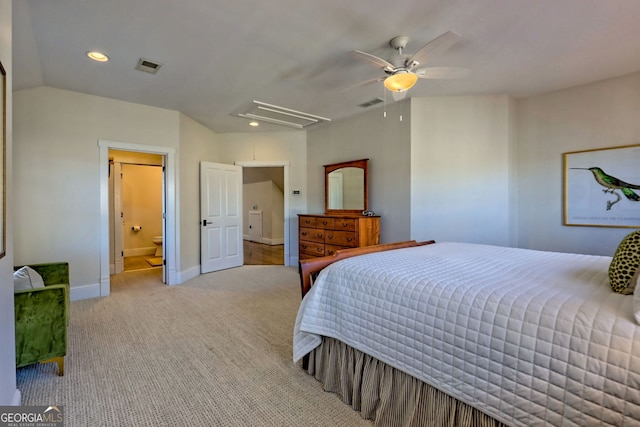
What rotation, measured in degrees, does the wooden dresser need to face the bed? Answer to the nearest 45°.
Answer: approximately 45° to its left

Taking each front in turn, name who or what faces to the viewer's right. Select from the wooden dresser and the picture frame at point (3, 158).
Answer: the picture frame

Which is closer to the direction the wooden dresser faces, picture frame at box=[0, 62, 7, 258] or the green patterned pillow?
the picture frame

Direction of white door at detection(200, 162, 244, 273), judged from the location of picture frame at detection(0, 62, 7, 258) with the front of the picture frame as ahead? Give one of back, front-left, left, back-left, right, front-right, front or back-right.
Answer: front-left

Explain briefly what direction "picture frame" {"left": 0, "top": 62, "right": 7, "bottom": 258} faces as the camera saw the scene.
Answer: facing to the right of the viewer

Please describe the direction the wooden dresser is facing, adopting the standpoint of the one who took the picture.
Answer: facing the viewer and to the left of the viewer

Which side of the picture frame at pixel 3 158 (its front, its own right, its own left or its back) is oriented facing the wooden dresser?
front

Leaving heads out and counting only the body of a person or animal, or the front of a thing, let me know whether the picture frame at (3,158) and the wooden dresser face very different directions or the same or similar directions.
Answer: very different directions

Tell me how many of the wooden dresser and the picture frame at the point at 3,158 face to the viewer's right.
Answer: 1

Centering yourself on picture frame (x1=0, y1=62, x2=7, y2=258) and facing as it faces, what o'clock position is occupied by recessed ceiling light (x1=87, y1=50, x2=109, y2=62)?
The recessed ceiling light is roughly at 10 o'clock from the picture frame.

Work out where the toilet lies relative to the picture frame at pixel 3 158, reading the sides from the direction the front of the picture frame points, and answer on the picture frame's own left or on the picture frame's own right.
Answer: on the picture frame's own left

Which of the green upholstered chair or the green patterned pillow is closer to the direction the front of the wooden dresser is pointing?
the green upholstered chair
